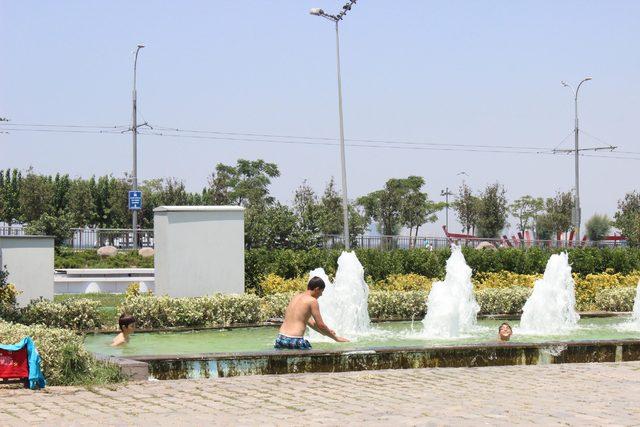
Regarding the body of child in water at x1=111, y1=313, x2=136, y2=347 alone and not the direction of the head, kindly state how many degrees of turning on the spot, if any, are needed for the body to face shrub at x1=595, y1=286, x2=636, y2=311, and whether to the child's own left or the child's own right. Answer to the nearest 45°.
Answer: approximately 45° to the child's own left

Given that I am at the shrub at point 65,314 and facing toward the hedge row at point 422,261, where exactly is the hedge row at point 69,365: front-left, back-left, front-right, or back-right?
back-right

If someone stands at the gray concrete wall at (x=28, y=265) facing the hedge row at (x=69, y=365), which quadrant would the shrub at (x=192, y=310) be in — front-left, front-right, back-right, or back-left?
front-left

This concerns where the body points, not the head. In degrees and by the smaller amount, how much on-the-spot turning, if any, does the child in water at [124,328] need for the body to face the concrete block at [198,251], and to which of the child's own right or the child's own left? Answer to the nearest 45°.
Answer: approximately 90° to the child's own left

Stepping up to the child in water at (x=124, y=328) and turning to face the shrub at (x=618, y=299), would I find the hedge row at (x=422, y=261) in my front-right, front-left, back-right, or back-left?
front-left

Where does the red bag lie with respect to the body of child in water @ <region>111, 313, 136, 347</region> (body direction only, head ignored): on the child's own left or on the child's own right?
on the child's own right

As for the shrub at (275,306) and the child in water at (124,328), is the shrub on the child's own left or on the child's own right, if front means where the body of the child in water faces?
on the child's own left
